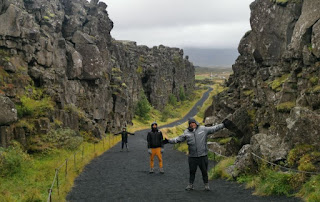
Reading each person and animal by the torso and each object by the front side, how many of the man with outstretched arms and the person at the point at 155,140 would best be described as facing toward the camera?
2

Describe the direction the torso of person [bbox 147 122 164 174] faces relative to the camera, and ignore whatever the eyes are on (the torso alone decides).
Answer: toward the camera

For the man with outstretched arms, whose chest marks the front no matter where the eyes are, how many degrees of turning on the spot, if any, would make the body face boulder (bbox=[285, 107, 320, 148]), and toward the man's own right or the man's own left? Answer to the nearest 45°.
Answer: approximately 90° to the man's own left

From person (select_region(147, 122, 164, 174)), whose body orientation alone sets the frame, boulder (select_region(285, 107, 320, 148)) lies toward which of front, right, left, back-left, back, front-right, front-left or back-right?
front-left

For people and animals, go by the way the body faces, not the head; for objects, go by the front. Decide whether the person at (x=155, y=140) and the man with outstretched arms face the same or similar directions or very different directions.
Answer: same or similar directions

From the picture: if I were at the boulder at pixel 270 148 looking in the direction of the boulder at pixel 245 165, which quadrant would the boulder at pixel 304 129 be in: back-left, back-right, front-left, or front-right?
back-left

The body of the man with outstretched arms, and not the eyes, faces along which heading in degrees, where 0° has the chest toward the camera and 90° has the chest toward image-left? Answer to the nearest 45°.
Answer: approximately 0°

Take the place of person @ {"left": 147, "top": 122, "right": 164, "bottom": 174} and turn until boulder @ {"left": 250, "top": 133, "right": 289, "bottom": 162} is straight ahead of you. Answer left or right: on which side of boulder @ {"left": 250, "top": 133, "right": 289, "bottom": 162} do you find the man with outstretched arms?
right
